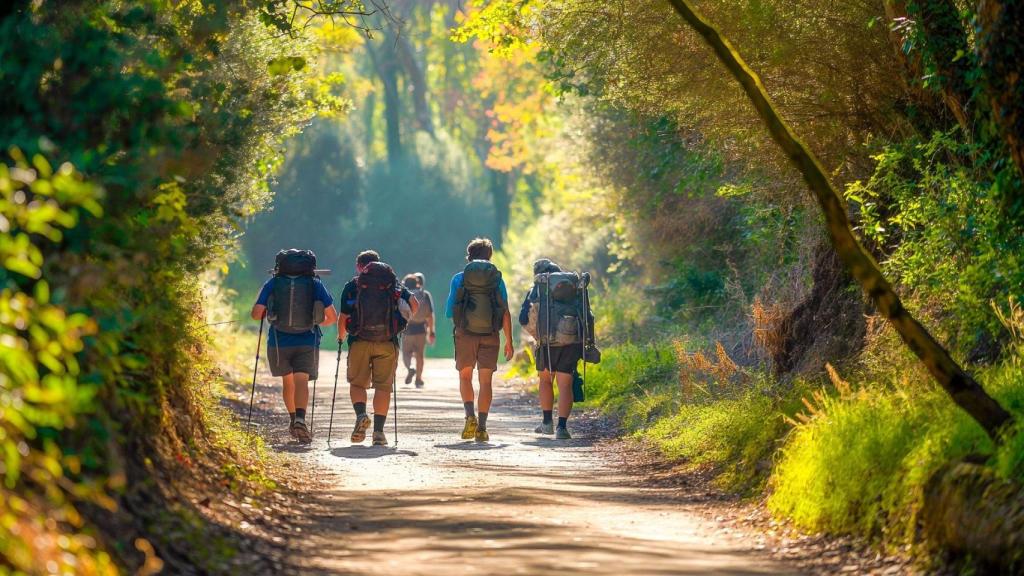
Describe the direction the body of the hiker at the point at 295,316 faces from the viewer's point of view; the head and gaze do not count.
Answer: away from the camera

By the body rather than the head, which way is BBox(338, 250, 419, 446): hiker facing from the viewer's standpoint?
away from the camera

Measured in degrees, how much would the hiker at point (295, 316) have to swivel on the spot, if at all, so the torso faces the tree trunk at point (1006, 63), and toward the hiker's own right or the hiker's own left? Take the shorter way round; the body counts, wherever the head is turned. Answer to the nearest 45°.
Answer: approximately 135° to the hiker's own right

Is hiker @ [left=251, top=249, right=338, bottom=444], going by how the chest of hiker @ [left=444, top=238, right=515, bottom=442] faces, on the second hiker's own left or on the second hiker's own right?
on the second hiker's own left

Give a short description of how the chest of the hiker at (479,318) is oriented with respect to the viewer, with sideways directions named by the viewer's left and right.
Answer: facing away from the viewer

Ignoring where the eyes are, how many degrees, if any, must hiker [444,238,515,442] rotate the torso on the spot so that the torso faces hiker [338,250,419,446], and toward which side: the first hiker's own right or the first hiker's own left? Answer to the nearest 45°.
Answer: approximately 135° to the first hiker's own left

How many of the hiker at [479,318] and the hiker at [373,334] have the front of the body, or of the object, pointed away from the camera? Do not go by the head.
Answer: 2

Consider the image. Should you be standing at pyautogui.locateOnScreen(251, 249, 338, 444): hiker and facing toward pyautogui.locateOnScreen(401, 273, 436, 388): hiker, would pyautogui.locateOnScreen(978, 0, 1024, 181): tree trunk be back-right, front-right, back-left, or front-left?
back-right
